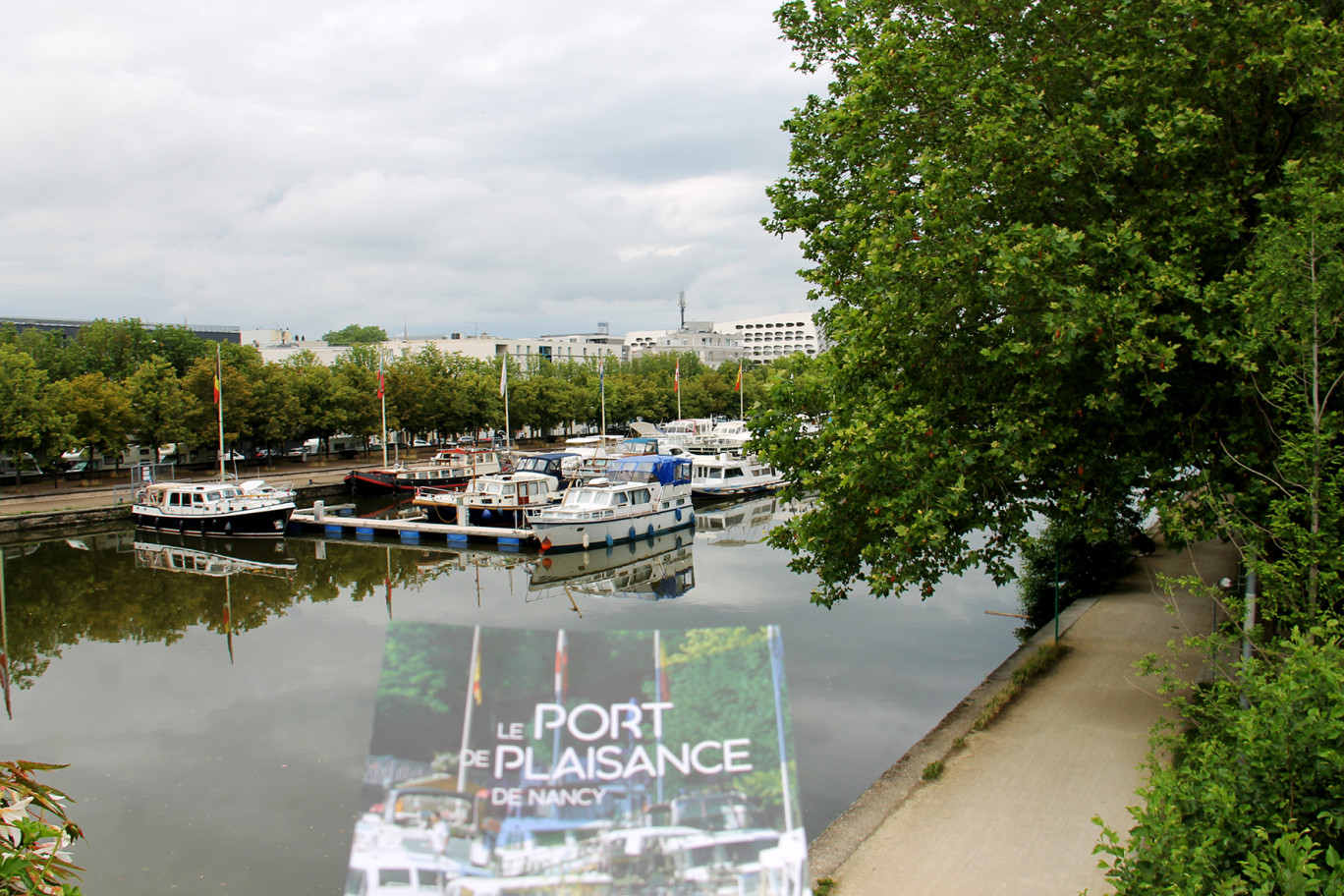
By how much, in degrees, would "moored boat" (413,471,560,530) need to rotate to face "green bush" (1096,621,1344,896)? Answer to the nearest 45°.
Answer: approximately 45° to its left

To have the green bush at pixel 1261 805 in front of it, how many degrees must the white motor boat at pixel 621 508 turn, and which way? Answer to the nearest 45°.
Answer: approximately 45° to its left

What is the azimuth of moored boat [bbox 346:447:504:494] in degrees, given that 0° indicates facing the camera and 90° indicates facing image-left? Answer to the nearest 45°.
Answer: approximately 45°

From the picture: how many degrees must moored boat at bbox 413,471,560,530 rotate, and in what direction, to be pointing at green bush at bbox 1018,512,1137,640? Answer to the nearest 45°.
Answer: approximately 90° to its left

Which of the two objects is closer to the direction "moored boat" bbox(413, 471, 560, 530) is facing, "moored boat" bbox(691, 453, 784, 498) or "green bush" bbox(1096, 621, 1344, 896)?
the green bush
